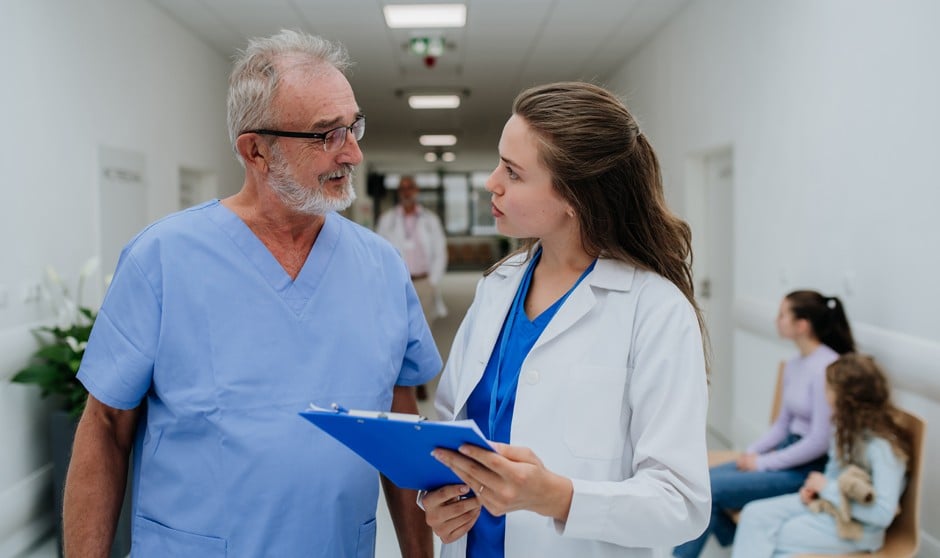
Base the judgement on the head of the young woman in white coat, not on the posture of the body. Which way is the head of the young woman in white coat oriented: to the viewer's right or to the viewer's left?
to the viewer's left

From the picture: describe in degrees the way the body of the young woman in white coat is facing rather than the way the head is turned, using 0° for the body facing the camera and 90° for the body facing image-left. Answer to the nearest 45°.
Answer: approximately 45°

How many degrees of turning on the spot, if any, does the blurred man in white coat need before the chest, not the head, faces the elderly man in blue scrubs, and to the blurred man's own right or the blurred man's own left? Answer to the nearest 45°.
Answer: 0° — they already face them

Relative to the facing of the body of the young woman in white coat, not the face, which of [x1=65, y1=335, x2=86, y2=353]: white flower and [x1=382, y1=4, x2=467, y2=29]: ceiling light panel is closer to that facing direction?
the white flower

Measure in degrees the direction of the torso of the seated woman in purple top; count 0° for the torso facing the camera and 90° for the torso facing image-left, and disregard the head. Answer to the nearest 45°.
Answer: approximately 90°

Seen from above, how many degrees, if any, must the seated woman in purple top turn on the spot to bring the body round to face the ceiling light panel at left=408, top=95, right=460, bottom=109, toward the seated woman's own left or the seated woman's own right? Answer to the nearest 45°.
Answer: approximately 45° to the seated woman's own right

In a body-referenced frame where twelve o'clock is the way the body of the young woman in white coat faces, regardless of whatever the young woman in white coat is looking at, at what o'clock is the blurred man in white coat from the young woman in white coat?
The blurred man in white coat is roughly at 4 o'clock from the young woman in white coat.

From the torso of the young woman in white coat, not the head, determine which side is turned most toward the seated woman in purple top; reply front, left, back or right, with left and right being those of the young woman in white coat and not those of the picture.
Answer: back

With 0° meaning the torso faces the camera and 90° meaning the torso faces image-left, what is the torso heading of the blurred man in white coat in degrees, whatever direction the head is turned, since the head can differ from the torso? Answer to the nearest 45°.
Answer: approximately 0°

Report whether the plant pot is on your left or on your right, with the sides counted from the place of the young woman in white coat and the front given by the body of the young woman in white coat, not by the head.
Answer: on your right

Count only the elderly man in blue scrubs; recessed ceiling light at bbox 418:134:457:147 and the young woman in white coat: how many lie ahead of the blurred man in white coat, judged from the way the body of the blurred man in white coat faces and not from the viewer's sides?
2

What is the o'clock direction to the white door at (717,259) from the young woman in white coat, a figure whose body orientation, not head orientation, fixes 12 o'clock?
The white door is roughly at 5 o'clock from the young woman in white coat.
